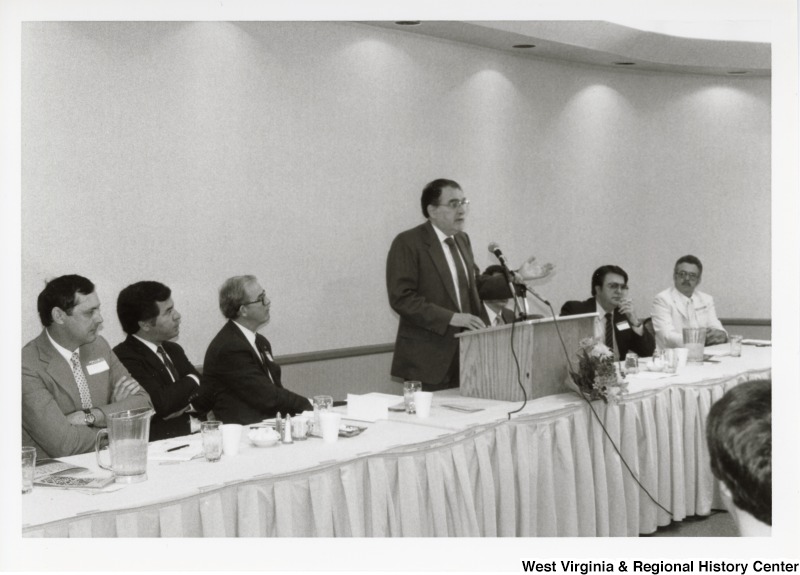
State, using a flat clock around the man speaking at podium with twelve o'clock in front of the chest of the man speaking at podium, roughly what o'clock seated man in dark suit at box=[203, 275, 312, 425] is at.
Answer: The seated man in dark suit is roughly at 3 o'clock from the man speaking at podium.

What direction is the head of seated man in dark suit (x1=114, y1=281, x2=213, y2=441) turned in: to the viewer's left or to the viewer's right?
to the viewer's right

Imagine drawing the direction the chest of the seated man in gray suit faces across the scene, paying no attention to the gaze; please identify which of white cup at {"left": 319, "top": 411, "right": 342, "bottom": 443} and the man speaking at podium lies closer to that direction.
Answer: the white cup

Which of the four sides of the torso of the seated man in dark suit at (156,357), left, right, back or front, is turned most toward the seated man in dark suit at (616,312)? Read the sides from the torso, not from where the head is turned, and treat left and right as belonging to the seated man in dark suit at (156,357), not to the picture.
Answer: left

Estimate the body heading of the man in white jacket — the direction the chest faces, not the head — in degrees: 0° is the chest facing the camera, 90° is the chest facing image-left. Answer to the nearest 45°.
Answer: approximately 0°

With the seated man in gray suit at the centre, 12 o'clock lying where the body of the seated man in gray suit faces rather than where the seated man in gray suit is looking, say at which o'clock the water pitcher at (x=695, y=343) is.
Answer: The water pitcher is roughly at 10 o'clock from the seated man in gray suit.

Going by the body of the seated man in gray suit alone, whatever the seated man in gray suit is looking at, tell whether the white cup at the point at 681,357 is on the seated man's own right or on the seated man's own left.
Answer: on the seated man's own left
